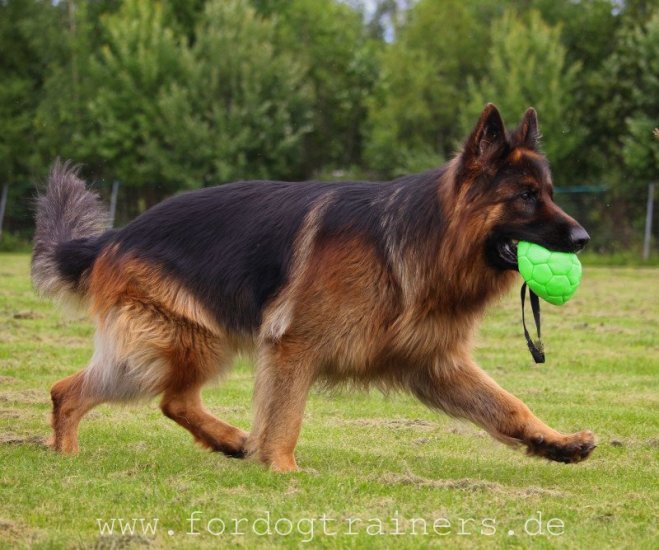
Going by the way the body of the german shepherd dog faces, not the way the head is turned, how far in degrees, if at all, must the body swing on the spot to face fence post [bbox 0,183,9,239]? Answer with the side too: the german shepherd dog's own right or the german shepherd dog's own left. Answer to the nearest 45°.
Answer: approximately 90° to the german shepherd dog's own left

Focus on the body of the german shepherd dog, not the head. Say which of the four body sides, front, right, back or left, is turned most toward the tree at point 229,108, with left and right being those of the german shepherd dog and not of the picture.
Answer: left

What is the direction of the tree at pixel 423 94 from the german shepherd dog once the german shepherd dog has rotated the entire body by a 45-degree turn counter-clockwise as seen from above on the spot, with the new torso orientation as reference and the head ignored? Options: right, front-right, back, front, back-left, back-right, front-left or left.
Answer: front-left

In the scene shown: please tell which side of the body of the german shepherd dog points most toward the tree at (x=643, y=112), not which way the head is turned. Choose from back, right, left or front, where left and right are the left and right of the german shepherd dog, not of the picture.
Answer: left

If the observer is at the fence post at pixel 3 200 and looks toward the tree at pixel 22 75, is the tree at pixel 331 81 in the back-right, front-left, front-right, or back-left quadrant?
front-right

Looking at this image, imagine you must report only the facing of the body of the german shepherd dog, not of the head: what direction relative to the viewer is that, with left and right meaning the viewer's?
facing to the right of the viewer

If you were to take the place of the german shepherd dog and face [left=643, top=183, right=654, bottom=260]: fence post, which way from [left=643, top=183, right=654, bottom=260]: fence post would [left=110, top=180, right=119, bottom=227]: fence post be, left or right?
left

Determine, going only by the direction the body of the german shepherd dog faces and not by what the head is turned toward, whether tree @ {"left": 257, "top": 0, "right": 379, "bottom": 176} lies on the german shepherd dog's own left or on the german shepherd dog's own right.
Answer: on the german shepherd dog's own left

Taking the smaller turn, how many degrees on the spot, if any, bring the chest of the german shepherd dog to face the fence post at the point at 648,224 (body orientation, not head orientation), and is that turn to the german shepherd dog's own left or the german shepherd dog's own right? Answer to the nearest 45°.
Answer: approximately 90° to the german shepherd dog's own left
